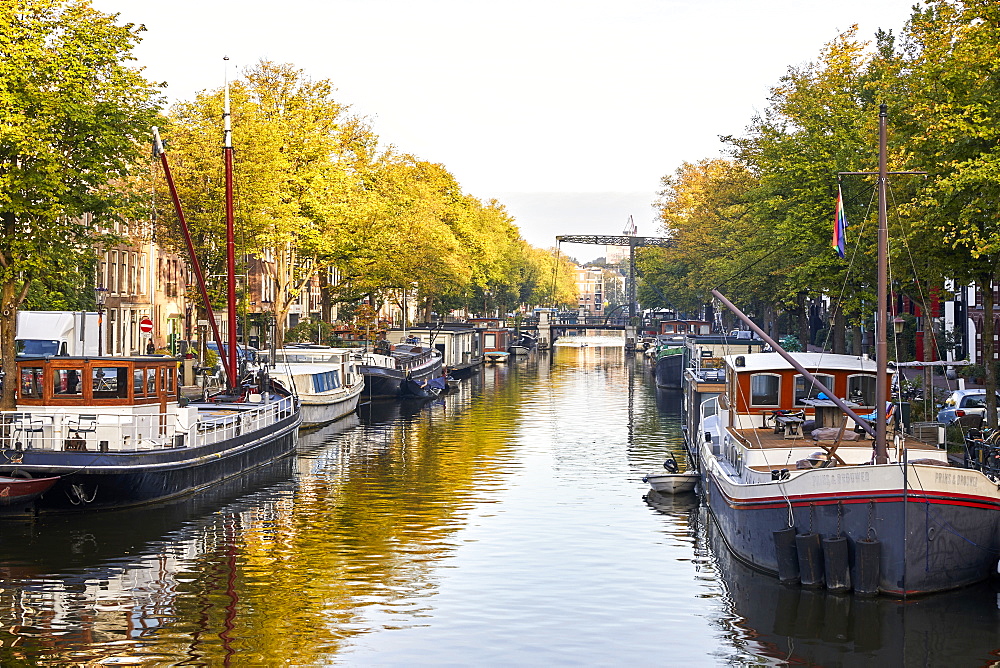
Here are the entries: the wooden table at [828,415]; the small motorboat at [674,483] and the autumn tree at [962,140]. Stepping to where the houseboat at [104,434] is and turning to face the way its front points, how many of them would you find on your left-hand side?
0

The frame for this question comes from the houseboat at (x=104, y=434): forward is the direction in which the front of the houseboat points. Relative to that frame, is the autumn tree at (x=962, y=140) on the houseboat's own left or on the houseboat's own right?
on the houseboat's own right

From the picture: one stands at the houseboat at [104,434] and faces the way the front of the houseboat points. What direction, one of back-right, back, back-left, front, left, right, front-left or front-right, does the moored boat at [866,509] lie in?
right

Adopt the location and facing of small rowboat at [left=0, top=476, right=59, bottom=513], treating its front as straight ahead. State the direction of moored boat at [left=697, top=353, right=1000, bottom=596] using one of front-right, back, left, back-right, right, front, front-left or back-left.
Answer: front-right

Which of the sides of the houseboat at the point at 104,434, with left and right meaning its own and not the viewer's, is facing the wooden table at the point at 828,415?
right

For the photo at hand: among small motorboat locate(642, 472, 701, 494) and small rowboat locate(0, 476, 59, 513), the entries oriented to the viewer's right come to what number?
1

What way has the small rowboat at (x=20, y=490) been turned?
to the viewer's right

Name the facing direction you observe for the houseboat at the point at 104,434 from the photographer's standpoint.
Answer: facing away from the viewer and to the right of the viewer
